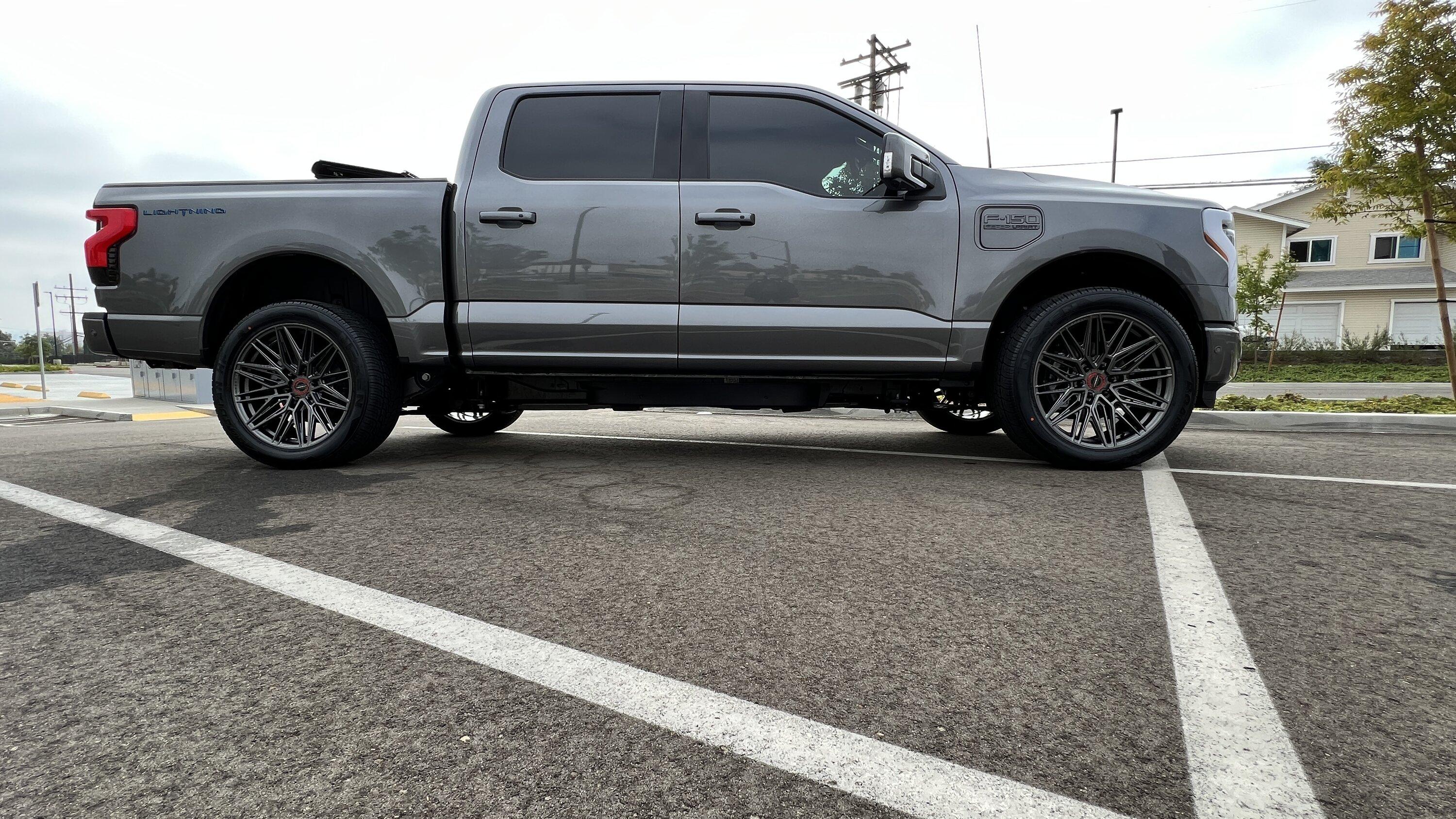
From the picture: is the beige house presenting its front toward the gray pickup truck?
yes

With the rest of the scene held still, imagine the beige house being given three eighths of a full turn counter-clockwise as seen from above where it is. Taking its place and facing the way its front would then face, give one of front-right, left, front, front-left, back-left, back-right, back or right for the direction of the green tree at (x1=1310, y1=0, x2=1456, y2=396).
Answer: back-right

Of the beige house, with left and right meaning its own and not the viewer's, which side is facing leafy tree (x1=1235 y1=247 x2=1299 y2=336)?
front

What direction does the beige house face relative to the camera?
toward the camera

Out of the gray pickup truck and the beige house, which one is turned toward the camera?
the beige house

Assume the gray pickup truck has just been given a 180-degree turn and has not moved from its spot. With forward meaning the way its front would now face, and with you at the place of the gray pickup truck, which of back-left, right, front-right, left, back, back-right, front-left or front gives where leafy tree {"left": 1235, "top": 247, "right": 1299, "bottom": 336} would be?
back-right

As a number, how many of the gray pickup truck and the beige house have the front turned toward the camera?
1

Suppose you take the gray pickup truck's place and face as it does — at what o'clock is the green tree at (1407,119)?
The green tree is roughly at 11 o'clock from the gray pickup truck.

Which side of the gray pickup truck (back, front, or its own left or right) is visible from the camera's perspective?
right
